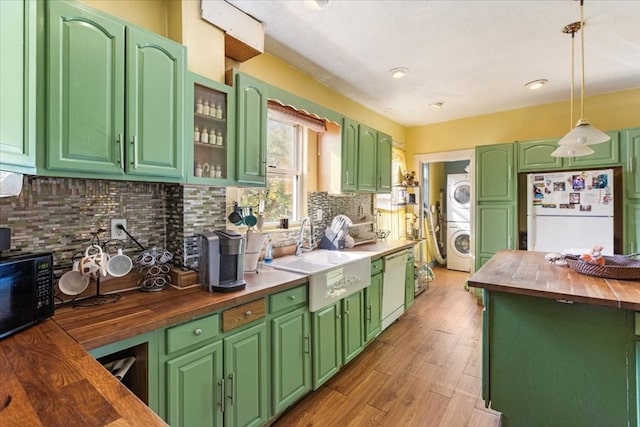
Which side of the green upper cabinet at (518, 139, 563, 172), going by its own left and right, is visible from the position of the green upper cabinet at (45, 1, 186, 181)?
front

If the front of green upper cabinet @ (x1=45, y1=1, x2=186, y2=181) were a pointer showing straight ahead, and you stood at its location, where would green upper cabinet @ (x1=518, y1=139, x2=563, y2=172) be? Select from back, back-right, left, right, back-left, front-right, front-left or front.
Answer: front-left

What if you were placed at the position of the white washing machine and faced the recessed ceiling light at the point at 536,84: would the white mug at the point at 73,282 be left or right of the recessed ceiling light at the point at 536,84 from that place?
right

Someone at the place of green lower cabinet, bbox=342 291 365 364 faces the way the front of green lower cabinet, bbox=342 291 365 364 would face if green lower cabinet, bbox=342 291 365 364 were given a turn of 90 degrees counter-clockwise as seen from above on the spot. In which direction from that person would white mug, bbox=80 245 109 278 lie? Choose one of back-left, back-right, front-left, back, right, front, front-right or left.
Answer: back

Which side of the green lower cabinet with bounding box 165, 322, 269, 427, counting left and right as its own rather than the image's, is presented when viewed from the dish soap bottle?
left

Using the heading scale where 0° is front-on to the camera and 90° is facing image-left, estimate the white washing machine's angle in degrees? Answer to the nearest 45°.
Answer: approximately 0°

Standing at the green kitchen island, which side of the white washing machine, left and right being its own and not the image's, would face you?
front

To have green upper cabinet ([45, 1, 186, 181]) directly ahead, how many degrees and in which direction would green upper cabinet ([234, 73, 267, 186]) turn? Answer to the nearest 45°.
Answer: approximately 90° to its right

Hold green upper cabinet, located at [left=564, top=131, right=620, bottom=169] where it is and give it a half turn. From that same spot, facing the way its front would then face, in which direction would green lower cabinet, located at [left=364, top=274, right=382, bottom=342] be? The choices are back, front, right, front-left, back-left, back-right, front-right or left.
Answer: back-left

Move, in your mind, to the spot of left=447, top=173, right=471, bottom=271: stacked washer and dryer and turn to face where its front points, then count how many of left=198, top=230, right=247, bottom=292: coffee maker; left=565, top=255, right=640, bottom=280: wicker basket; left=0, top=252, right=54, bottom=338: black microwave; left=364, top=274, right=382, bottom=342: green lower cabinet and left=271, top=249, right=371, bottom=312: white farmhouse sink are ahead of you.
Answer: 5
